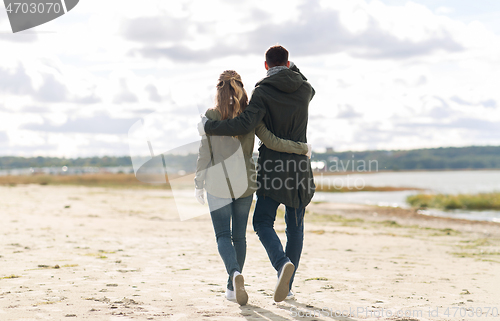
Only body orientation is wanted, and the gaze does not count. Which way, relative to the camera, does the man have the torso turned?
away from the camera

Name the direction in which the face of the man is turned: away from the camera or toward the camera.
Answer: away from the camera

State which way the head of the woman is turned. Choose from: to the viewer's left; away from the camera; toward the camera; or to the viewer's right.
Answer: away from the camera

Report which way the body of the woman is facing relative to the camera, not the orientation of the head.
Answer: away from the camera

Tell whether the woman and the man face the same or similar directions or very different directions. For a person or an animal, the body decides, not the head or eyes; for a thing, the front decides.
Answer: same or similar directions
